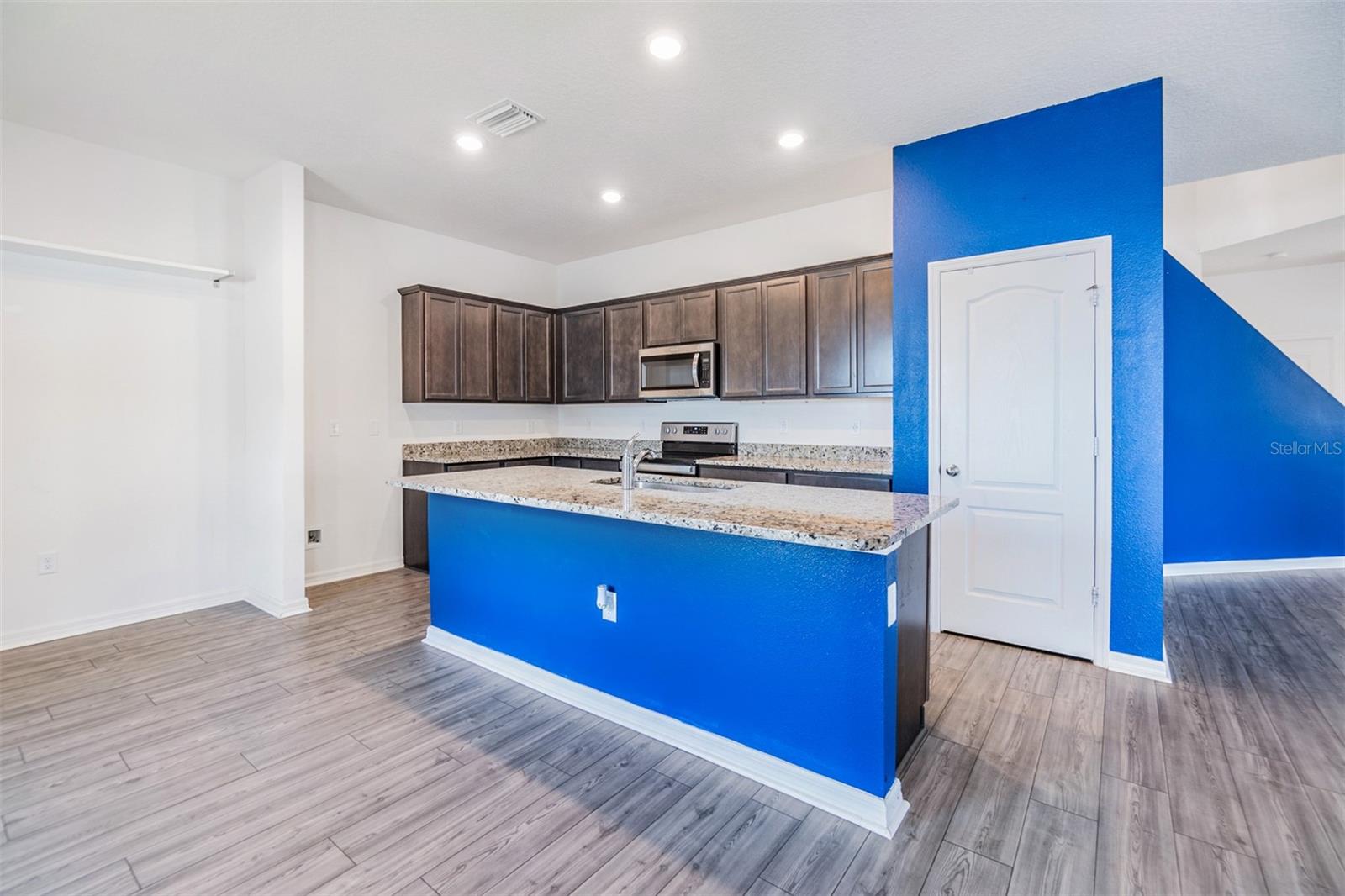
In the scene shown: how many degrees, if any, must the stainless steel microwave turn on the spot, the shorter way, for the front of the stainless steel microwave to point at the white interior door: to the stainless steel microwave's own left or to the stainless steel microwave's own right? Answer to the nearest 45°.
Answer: approximately 90° to the stainless steel microwave's own left

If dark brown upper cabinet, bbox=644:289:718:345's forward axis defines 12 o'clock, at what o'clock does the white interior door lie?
The white interior door is roughly at 9 o'clock from the dark brown upper cabinet.

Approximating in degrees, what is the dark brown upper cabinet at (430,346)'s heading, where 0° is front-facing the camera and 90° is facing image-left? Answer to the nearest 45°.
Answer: approximately 315°

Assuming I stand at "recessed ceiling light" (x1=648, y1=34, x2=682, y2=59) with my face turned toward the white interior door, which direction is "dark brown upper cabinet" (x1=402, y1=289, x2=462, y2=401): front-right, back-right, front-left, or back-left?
back-left

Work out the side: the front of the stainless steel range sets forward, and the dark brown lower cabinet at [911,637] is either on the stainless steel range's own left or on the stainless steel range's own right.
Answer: on the stainless steel range's own left

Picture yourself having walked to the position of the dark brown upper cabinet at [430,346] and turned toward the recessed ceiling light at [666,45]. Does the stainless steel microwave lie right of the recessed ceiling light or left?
left
